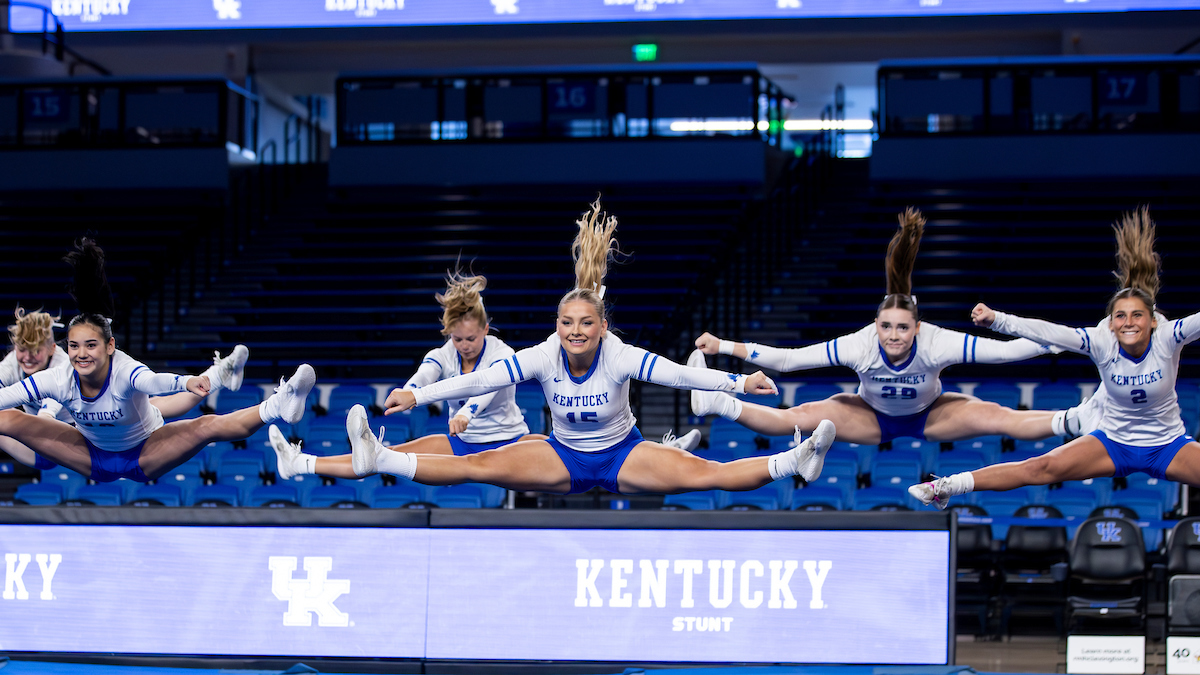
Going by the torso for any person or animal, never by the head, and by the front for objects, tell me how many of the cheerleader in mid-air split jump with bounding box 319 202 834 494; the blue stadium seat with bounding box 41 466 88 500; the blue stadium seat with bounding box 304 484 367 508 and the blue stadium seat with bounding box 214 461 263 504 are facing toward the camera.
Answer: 4

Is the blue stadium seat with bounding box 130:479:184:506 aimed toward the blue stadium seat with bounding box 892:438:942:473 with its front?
no

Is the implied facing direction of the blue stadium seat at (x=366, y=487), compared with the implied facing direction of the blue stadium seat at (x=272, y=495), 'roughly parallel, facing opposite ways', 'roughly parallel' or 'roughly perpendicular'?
roughly parallel

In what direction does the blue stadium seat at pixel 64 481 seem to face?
toward the camera

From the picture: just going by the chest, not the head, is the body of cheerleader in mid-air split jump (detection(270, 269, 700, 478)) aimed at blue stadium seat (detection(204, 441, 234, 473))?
no

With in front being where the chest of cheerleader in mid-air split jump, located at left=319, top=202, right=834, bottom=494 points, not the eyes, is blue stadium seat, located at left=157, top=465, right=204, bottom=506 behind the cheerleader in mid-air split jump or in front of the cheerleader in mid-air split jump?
behind

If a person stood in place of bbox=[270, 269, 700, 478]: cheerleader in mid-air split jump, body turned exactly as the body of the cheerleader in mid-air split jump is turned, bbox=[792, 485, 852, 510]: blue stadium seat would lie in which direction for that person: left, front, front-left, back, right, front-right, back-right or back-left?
back

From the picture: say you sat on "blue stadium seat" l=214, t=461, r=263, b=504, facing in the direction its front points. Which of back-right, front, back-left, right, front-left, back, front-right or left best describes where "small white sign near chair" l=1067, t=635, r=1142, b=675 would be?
front-left

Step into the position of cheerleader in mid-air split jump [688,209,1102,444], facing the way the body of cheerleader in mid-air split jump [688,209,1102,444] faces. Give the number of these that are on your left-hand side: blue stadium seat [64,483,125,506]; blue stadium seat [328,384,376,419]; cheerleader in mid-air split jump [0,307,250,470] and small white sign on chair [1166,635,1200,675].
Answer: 1

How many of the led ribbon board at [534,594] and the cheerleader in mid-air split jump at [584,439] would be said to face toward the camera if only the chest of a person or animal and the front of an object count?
2

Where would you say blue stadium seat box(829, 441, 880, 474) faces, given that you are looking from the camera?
facing the viewer

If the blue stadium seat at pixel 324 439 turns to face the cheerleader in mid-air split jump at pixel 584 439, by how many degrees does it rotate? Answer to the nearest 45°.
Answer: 0° — it already faces them

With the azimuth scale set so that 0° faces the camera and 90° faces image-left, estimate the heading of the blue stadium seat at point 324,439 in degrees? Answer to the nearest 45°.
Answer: approximately 0°

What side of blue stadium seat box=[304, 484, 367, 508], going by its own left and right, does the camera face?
front

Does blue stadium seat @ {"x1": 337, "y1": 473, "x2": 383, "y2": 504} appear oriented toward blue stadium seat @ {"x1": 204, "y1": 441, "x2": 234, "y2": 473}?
no

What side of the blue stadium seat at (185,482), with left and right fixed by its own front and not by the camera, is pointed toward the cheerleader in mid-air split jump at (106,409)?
front

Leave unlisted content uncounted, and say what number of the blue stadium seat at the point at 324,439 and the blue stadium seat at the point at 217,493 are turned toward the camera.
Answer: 2
